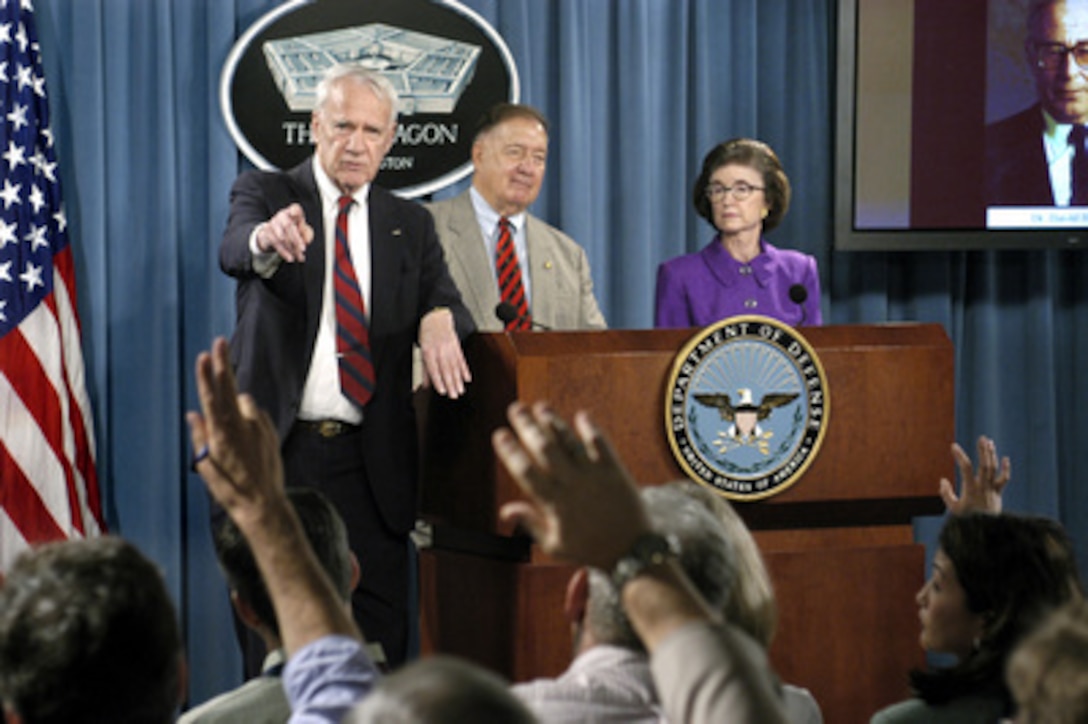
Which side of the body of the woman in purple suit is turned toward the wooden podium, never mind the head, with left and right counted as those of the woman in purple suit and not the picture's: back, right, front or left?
front

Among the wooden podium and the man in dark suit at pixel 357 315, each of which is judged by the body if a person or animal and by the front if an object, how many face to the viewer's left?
0

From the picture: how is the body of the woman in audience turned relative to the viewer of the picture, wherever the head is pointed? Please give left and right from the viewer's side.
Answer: facing to the left of the viewer

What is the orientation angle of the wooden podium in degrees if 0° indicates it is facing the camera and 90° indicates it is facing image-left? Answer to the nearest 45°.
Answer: approximately 0°

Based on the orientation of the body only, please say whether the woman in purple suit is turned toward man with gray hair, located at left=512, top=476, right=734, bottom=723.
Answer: yes

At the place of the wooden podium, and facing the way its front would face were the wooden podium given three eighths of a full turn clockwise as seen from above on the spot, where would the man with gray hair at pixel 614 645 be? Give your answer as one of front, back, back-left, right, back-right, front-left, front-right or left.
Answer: back-left

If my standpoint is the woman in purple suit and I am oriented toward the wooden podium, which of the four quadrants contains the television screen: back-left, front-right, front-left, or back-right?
back-left

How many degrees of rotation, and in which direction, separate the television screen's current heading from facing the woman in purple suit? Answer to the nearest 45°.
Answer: approximately 45° to its right

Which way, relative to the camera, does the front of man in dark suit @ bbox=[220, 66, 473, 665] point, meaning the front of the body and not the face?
toward the camera

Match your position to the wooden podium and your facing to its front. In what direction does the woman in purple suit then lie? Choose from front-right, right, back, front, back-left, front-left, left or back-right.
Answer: back

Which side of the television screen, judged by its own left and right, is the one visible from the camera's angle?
front
